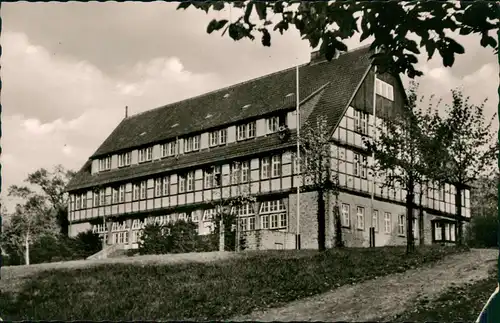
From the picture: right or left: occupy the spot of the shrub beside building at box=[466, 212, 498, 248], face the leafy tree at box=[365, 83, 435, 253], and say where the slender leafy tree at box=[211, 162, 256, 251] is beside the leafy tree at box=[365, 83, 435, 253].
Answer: right
